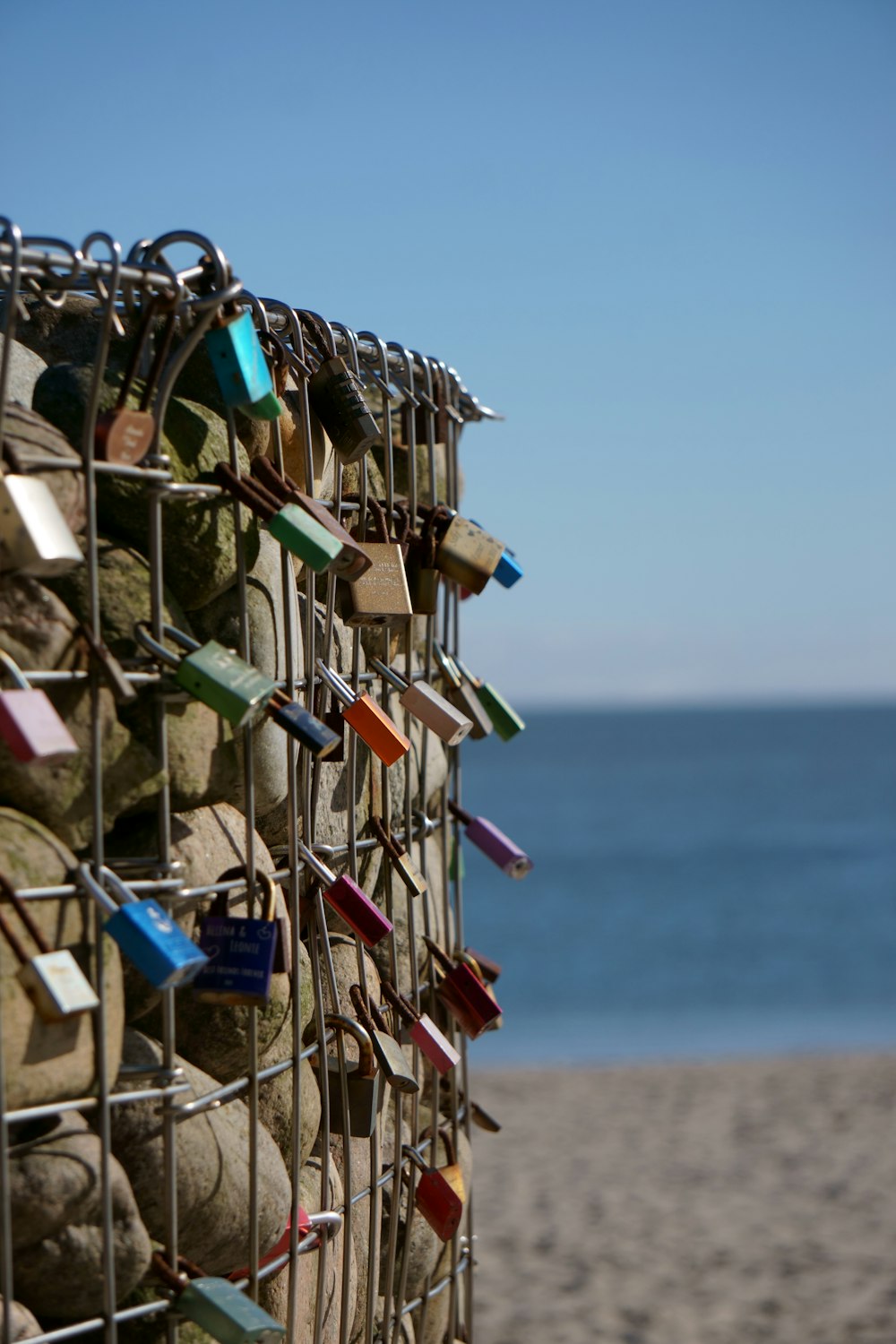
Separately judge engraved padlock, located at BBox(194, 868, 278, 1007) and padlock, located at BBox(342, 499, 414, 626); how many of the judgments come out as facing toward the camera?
2

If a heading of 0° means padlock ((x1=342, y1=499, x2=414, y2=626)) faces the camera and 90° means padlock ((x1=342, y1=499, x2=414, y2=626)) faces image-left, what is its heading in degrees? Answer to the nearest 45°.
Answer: approximately 0°

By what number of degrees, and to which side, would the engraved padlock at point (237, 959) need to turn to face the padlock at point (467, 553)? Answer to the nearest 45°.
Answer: approximately 135° to its left
